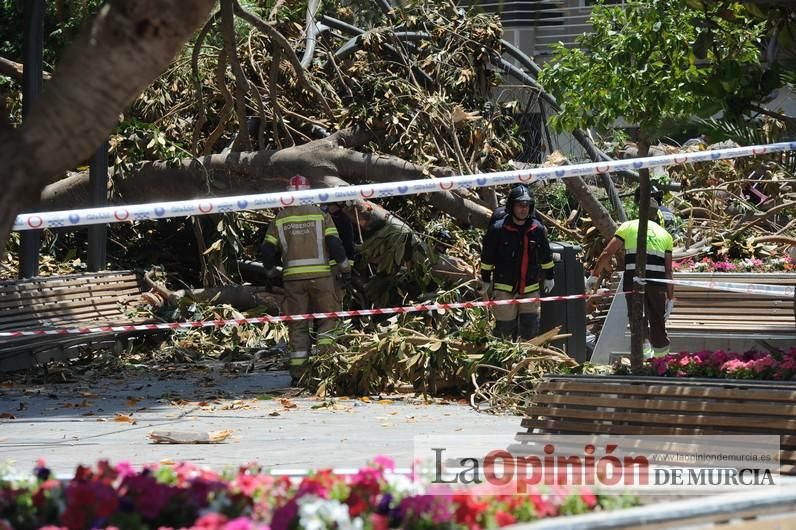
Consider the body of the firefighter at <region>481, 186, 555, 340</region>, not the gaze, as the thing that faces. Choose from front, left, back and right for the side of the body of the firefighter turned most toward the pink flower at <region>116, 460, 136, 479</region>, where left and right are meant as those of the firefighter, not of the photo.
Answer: front

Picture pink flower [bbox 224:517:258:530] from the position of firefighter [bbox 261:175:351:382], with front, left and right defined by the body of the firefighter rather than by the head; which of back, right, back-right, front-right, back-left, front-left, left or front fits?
back

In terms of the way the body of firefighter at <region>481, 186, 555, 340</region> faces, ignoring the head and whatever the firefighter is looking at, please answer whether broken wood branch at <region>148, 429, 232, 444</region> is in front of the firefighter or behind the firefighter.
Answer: in front

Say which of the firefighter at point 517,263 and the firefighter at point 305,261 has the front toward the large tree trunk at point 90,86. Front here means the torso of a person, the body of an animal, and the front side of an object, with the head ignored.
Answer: the firefighter at point 517,263

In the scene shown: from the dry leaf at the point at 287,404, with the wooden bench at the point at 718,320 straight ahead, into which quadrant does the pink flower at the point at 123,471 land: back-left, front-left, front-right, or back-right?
back-right

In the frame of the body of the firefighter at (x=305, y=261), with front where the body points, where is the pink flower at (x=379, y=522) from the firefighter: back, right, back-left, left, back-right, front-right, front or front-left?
back

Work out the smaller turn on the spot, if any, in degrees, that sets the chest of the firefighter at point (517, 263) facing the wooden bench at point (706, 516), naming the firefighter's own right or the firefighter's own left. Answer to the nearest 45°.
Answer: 0° — they already face it

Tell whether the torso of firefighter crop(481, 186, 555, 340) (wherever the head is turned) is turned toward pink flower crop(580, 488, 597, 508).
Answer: yes

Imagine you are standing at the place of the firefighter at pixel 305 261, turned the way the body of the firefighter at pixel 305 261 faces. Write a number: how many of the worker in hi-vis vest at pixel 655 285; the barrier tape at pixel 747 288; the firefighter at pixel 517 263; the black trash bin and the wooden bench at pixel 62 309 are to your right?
4

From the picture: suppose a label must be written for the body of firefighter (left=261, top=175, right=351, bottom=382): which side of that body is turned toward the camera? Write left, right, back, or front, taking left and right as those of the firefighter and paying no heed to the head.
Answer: back

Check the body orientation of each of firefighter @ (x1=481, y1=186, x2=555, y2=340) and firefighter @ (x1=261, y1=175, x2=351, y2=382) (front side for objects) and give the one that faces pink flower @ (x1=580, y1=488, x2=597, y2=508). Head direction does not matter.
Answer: firefighter @ (x1=481, y1=186, x2=555, y2=340)

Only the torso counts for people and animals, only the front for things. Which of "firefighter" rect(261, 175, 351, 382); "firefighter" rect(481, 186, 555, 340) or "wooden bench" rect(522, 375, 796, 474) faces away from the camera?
"firefighter" rect(261, 175, 351, 382)
